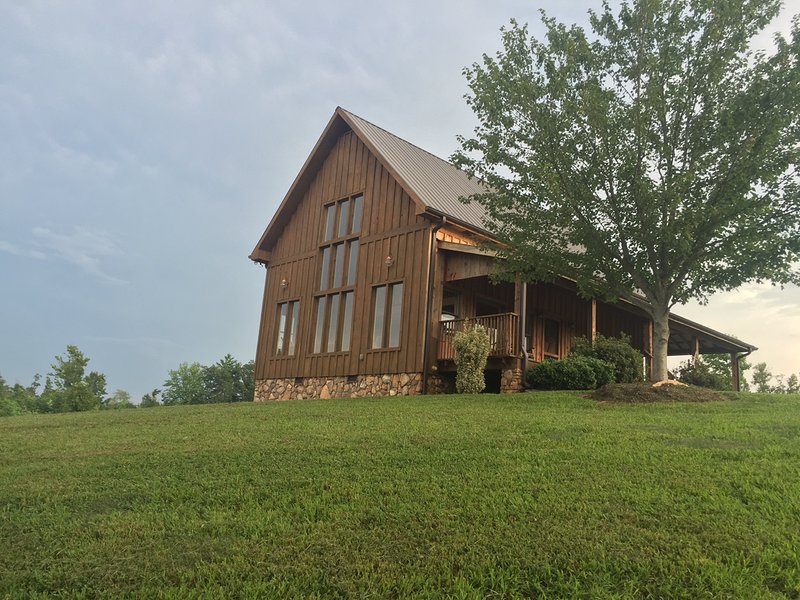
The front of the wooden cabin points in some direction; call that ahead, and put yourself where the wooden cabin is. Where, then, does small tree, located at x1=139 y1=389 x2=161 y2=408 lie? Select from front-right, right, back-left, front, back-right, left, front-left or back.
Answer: back

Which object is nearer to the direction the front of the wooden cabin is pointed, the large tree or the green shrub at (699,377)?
the large tree

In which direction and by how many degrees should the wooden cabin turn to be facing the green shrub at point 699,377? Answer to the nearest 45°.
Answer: approximately 45° to its left

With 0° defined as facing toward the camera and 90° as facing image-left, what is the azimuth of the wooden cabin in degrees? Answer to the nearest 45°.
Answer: approximately 315°

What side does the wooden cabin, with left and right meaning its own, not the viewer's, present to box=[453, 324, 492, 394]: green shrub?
front
